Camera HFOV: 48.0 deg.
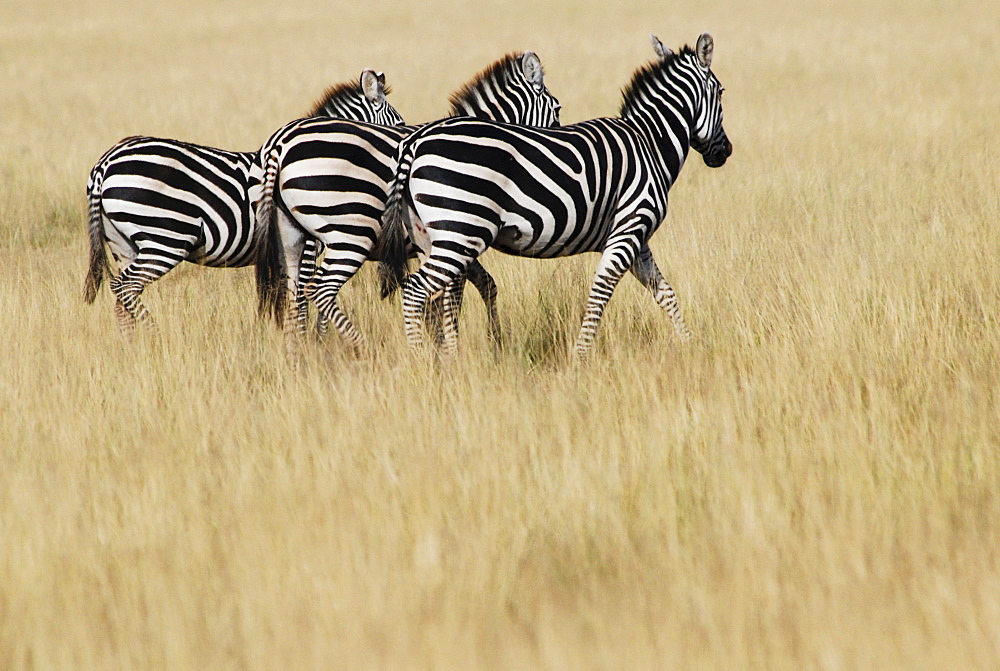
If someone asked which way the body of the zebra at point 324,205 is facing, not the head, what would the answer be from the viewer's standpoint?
to the viewer's right

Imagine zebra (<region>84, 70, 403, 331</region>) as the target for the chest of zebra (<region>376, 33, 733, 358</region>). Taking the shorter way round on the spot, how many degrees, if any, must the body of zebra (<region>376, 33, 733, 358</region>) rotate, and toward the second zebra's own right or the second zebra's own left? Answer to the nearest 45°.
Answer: approximately 180°

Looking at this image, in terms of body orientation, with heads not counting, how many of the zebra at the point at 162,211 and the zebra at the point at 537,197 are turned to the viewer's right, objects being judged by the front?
2

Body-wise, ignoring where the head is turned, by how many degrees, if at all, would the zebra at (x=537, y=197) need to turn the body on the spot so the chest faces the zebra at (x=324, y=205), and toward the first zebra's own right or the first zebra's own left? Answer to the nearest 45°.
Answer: approximately 180°

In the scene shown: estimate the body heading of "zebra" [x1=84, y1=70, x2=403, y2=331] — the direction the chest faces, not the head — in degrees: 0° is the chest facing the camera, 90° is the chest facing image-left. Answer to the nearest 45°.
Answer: approximately 270°

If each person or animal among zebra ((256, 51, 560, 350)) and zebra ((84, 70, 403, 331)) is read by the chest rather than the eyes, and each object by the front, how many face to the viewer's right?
2

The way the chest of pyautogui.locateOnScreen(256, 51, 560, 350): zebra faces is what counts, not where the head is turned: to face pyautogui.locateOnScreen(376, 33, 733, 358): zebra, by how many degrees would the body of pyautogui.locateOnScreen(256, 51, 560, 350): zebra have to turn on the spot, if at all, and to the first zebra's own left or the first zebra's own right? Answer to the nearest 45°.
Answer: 0° — it already faces it

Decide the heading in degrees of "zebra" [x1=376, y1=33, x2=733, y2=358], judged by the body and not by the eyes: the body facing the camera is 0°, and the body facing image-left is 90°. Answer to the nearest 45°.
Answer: approximately 270°
